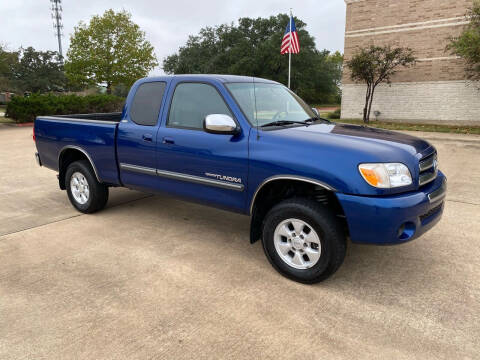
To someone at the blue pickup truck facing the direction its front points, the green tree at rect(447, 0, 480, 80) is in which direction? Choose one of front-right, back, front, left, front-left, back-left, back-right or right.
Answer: left

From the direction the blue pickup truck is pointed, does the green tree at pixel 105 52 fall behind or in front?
behind

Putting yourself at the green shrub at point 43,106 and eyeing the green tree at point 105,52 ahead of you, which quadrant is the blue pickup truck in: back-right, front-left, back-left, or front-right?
back-right

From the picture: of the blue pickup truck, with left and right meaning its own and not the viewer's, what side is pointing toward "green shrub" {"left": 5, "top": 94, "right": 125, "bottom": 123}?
back

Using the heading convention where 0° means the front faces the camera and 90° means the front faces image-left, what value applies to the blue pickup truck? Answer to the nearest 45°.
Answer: approximately 315°
